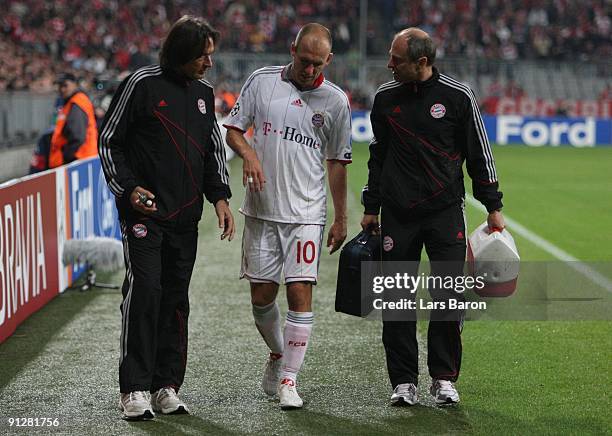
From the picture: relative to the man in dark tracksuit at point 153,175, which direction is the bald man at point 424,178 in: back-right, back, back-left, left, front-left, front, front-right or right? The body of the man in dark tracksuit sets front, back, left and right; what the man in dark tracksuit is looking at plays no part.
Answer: front-left

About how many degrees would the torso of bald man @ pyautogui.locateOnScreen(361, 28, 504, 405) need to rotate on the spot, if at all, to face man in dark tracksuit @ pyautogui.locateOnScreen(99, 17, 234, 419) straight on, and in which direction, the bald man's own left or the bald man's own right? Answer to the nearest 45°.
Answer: approximately 90° to the bald man's own right

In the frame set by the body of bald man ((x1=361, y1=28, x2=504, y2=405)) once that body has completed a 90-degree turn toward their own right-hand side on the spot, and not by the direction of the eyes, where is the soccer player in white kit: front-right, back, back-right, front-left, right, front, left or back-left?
front

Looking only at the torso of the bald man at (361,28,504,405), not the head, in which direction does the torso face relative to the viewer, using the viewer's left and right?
facing the viewer

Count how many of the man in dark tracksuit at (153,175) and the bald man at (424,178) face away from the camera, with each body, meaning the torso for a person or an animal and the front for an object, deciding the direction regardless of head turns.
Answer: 0

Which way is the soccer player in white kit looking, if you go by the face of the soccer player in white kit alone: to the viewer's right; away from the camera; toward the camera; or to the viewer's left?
toward the camera

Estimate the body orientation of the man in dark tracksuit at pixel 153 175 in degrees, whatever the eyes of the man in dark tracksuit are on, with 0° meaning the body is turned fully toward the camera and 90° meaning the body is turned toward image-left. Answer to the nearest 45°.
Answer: approximately 315°
